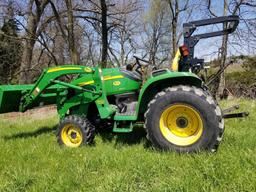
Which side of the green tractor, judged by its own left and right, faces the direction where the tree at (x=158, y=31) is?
right

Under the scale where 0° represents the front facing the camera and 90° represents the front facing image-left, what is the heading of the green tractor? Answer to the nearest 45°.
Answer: approximately 90°

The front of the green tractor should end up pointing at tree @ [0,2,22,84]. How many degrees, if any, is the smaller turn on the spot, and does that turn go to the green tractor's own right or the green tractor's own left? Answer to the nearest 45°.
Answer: approximately 45° to the green tractor's own right

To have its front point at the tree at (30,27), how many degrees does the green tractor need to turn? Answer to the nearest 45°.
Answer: approximately 45° to its right
